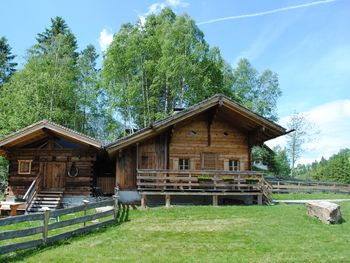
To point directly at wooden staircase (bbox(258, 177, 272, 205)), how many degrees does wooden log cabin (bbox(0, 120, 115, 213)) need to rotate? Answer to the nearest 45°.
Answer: approximately 45° to its left

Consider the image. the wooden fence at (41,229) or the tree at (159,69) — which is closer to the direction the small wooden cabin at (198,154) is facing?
the wooden fence

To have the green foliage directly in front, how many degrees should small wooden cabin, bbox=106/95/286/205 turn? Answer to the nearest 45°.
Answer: approximately 135° to its right

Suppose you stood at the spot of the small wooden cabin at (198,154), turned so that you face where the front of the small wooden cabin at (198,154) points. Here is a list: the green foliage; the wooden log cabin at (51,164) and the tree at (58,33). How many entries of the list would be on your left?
0

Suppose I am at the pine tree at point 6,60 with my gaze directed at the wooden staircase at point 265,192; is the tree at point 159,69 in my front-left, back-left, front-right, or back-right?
front-left

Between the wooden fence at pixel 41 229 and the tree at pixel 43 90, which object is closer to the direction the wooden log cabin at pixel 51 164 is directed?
the wooden fence

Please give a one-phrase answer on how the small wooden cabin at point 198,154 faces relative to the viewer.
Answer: facing the viewer

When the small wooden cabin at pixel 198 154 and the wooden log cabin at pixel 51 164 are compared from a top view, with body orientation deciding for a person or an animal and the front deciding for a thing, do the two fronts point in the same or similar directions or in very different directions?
same or similar directions

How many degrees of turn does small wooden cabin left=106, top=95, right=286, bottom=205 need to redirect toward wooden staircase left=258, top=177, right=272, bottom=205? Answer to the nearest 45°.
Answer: approximately 90° to its left

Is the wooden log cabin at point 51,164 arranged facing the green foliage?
no

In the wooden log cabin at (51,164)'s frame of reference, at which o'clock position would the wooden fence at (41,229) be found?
The wooden fence is roughly at 12 o'clock from the wooden log cabin.

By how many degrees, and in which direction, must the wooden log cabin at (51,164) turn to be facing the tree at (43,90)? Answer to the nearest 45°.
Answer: approximately 180°

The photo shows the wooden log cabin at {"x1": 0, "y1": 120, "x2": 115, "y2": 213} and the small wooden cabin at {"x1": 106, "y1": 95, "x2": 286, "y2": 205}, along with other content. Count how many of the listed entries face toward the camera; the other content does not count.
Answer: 2

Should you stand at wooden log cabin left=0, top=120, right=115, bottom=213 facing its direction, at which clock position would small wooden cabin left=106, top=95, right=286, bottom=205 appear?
The small wooden cabin is roughly at 10 o'clock from the wooden log cabin.

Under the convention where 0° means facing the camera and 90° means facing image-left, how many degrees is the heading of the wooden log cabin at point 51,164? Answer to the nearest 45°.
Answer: approximately 0°

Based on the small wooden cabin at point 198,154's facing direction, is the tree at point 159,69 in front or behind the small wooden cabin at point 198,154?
behind

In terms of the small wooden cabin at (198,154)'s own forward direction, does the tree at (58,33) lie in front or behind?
behind
